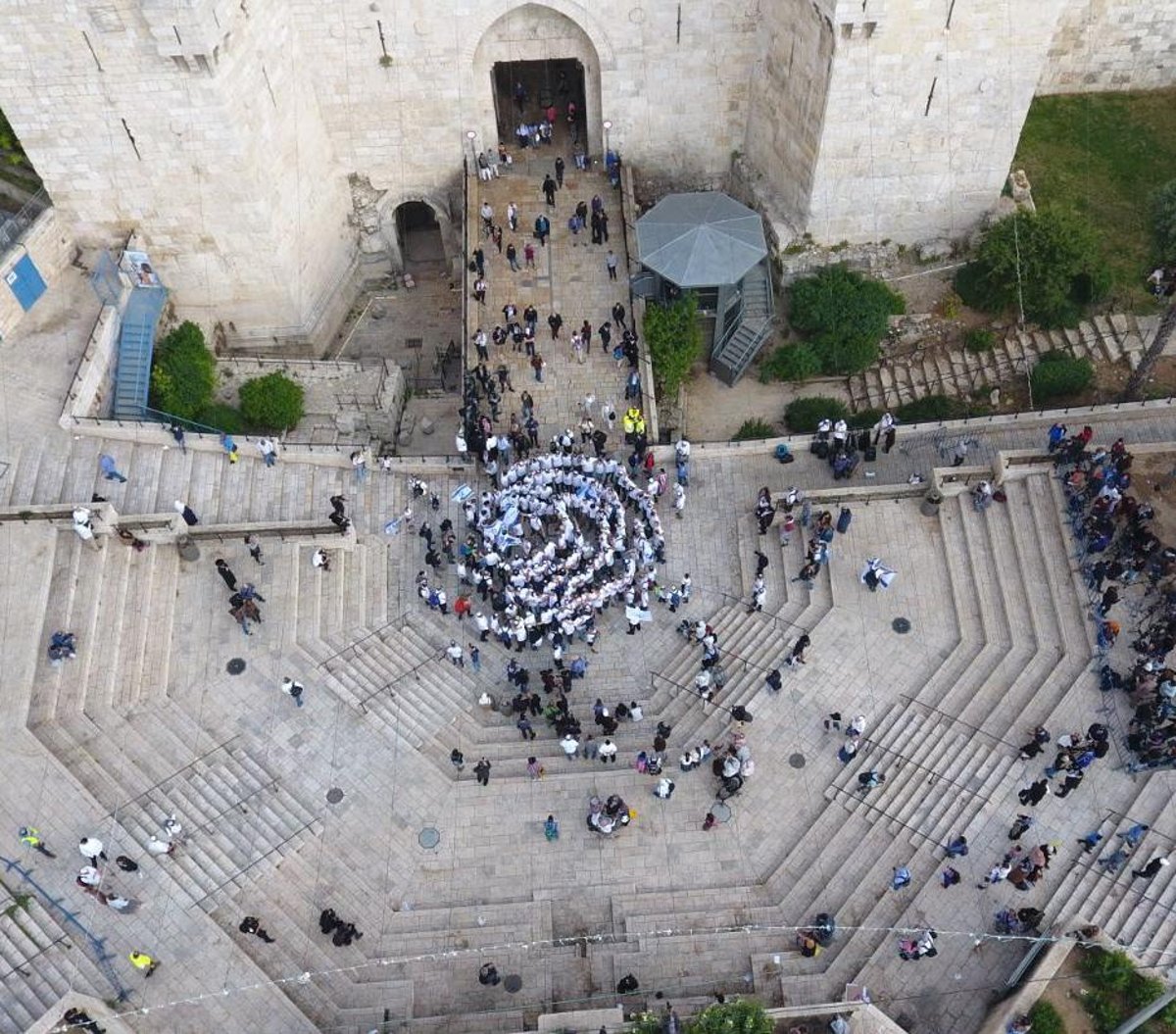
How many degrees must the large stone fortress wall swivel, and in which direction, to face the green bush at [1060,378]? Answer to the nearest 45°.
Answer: approximately 90° to its left

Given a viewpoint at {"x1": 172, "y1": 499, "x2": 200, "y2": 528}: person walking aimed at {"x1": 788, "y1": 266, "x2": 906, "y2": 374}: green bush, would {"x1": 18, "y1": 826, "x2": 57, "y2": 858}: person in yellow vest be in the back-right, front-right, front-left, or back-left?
back-right

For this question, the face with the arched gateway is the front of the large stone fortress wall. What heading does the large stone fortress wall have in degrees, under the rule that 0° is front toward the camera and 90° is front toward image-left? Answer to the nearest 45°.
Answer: approximately 0°
